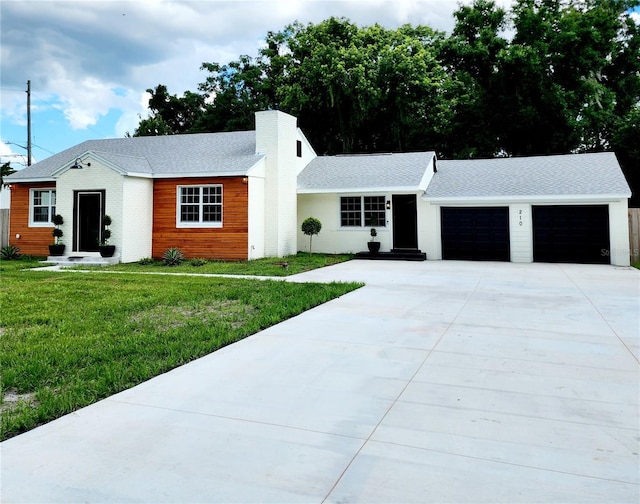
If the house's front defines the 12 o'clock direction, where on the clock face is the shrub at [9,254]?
The shrub is roughly at 3 o'clock from the house.

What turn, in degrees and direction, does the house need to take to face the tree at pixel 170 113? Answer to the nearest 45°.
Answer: approximately 135° to its right

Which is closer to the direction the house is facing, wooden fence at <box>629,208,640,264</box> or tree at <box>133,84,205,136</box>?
the wooden fence

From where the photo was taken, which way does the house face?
toward the camera

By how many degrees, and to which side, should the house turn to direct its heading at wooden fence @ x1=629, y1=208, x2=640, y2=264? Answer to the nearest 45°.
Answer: approximately 90° to its left

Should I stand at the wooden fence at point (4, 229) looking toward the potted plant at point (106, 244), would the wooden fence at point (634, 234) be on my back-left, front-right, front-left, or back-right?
front-left

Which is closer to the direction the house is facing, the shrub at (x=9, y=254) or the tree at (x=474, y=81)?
the shrub

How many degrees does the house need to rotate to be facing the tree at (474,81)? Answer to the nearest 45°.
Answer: approximately 135° to its left

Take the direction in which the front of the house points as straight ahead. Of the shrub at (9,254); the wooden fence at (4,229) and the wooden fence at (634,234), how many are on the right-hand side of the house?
2

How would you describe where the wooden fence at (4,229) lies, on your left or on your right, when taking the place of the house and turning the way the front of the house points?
on your right

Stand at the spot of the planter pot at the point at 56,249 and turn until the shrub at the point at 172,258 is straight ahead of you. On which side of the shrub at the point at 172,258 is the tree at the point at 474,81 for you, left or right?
left
